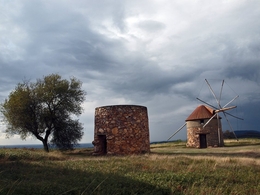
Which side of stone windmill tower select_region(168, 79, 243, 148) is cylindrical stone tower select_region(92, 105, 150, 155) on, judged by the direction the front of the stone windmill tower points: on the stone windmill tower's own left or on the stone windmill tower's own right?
on the stone windmill tower's own right

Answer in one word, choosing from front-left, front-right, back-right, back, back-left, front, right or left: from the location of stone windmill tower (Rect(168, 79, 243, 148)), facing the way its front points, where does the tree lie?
right

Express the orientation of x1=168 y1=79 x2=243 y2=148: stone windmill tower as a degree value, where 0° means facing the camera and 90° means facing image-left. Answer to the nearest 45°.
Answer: approximately 315°
